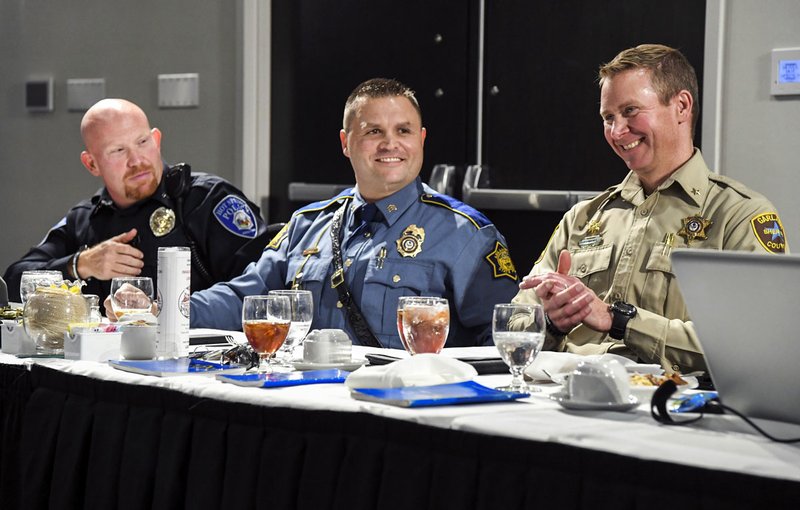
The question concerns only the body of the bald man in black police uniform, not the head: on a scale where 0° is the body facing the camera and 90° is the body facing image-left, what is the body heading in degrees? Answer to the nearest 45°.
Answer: approximately 45°

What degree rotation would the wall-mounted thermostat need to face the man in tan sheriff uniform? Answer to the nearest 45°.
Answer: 0° — it already faces them

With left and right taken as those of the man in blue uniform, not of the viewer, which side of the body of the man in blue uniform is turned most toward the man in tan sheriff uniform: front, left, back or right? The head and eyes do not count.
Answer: left

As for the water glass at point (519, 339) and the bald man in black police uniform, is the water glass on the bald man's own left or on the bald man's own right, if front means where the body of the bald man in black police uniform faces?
on the bald man's own left

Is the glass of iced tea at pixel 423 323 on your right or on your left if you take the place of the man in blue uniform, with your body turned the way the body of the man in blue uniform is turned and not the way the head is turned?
on your left

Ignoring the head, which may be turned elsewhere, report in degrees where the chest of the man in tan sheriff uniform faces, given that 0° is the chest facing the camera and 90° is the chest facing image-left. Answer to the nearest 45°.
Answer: approximately 45°

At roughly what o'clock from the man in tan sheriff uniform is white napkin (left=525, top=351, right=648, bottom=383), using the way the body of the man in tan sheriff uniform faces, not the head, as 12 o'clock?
The white napkin is roughly at 11 o'clock from the man in tan sheriff uniform.

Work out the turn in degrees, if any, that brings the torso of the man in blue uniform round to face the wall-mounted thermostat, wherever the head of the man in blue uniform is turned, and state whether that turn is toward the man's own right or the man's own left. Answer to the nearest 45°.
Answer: approximately 135° to the man's own left

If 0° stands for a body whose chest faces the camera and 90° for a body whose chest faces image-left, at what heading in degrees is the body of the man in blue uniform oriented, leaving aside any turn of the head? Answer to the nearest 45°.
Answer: approximately 45°

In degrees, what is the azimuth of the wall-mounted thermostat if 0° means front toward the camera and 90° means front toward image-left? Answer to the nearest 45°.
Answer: approximately 0°

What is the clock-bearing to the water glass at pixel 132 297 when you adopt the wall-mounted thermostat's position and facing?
The water glass is roughly at 1 o'clock from the wall-mounted thermostat.
